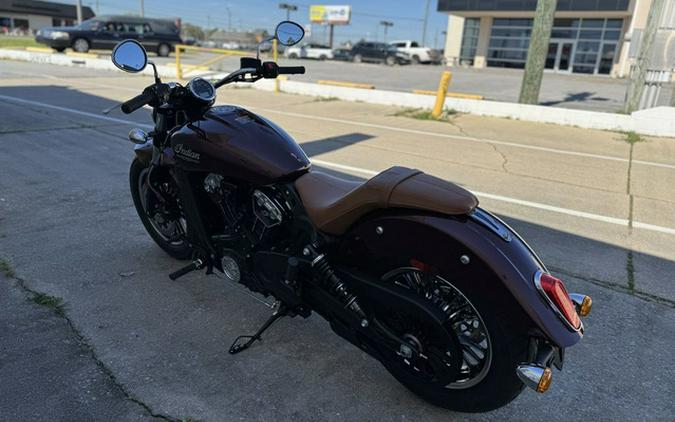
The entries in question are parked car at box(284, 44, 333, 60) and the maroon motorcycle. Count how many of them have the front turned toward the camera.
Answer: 0

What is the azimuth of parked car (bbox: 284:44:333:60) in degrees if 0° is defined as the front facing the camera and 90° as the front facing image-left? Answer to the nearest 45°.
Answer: approximately 90°

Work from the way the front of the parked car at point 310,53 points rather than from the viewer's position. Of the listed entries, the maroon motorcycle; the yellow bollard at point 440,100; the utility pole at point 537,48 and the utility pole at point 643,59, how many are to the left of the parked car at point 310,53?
4

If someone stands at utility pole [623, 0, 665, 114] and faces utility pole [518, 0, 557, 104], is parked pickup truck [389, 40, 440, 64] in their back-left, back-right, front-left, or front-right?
front-right

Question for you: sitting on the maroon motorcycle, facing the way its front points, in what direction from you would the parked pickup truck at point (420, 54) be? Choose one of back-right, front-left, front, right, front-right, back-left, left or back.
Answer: front-right

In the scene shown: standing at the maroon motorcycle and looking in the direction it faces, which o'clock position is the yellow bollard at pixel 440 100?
The yellow bollard is roughly at 2 o'clock from the maroon motorcycle.

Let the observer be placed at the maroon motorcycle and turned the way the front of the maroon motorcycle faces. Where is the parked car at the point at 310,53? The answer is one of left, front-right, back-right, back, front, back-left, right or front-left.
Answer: front-right

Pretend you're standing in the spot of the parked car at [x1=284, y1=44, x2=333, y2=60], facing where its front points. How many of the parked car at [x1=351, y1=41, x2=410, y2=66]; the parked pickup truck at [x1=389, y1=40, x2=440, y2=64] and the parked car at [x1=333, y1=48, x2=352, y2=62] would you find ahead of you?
0

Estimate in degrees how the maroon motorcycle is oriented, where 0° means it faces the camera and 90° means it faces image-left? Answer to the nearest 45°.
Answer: approximately 135°

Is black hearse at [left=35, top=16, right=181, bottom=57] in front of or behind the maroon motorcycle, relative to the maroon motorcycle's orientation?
in front

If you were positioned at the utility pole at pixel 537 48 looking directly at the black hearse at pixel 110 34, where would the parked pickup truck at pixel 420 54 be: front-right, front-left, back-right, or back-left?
front-right

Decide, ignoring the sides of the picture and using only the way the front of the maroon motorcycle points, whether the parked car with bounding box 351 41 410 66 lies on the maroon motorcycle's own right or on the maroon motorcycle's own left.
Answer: on the maroon motorcycle's own right
